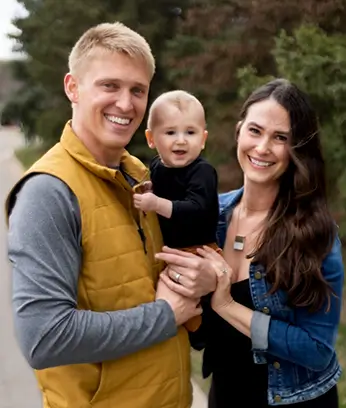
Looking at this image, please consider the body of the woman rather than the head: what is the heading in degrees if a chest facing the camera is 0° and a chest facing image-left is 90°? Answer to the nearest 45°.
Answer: approximately 45°

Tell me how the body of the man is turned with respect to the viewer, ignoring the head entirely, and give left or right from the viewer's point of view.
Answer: facing the viewer and to the right of the viewer

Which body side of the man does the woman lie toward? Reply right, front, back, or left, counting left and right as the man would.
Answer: left

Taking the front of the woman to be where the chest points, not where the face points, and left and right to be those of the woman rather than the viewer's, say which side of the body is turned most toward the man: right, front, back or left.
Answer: front
